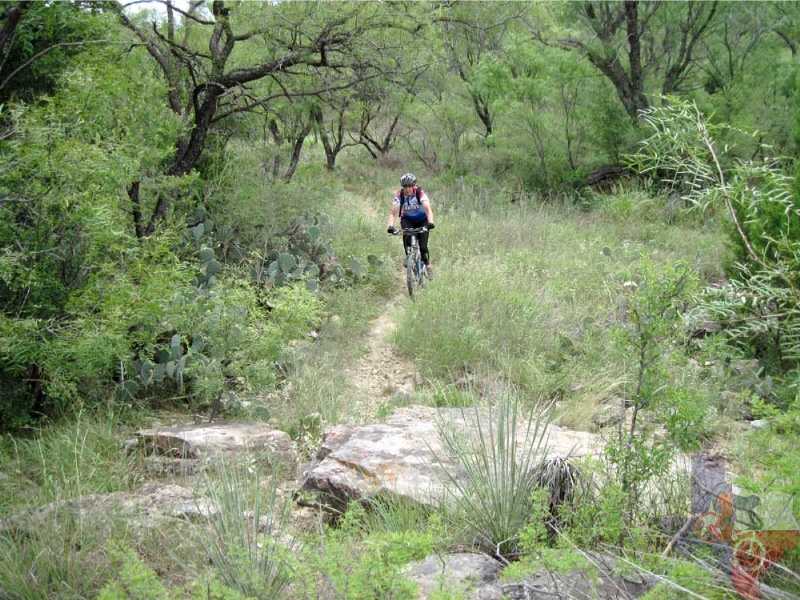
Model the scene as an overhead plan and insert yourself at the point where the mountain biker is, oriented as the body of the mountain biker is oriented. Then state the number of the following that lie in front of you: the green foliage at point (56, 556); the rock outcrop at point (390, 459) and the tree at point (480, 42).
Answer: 2

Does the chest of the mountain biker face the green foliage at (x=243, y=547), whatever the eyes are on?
yes

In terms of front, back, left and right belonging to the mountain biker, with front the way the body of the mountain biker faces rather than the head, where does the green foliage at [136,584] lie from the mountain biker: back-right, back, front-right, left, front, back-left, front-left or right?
front

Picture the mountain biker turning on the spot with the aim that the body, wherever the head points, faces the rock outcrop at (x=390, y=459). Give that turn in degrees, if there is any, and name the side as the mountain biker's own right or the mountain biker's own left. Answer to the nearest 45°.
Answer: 0° — they already face it

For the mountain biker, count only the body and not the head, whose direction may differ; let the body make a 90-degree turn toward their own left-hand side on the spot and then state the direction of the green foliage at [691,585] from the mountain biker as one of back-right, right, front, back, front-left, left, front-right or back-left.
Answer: right

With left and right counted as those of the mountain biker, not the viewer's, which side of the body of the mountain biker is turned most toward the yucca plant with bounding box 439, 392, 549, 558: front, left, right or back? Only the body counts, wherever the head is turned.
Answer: front

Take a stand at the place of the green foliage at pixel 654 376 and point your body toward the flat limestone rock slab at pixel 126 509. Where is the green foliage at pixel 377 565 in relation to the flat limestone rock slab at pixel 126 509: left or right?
left

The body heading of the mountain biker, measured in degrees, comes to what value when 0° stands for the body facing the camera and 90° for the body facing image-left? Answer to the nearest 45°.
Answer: approximately 0°

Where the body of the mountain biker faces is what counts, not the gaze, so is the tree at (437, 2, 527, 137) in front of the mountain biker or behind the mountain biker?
behind

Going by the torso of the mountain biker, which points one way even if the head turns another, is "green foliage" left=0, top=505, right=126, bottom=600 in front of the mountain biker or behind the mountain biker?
in front
